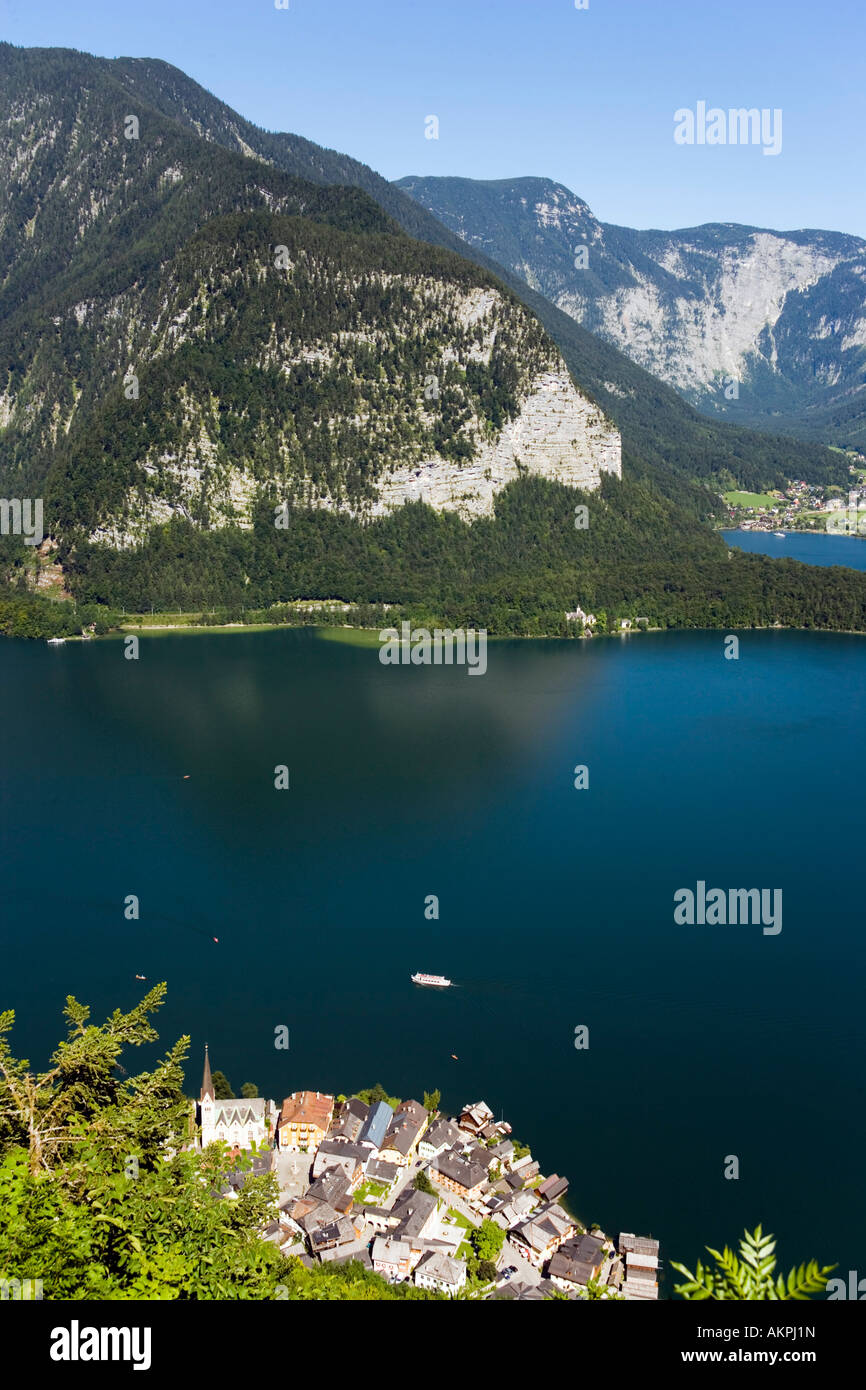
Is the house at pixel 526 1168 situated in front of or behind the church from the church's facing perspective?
behind

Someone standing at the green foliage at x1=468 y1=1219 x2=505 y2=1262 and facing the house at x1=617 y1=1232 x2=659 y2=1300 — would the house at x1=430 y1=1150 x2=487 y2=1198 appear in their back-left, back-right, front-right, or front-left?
back-left

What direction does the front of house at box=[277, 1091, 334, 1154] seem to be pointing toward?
toward the camera

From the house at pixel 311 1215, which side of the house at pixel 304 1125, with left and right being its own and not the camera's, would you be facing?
front

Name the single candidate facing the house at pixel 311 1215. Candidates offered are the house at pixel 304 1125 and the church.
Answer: the house at pixel 304 1125
